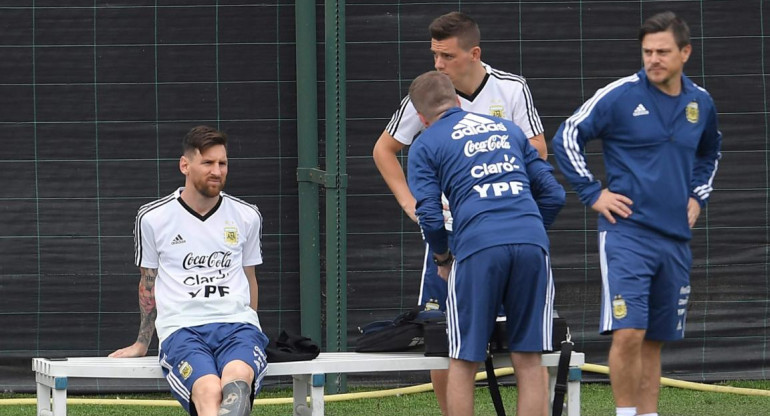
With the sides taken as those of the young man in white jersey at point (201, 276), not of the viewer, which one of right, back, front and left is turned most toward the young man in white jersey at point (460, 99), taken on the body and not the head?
left

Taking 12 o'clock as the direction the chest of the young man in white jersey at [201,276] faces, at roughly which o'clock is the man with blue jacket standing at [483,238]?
The man with blue jacket standing is roughly at 10 o'clock from the young man in white jersey.

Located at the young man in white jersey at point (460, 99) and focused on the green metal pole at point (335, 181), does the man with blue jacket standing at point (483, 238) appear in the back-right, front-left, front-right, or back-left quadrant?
back-left

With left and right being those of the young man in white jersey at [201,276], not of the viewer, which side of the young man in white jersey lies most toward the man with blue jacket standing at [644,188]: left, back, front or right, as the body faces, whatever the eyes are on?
left

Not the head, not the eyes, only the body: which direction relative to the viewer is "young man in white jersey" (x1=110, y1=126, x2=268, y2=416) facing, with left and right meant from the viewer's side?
facing the viewer
